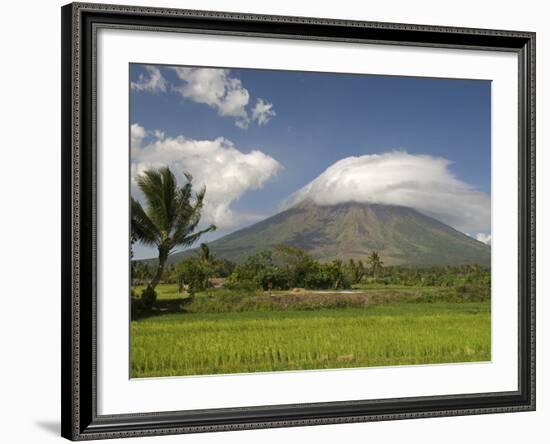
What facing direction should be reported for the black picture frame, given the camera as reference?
facing the viewer and to the right of the viewer
